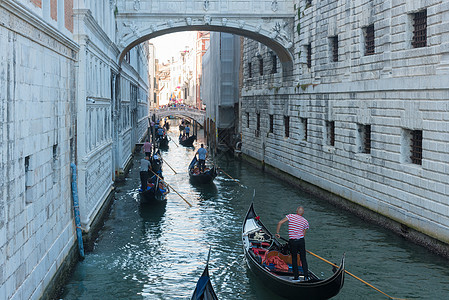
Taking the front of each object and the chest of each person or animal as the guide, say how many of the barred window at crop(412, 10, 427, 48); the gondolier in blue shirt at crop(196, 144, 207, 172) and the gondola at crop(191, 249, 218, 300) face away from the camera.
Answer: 2

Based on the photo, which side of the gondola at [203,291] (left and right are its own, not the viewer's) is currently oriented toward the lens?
back

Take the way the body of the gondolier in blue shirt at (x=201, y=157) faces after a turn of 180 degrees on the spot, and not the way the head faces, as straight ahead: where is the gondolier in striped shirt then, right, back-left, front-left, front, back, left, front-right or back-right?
front

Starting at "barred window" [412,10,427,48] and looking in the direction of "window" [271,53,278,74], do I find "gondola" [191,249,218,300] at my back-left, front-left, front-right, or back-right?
back-left

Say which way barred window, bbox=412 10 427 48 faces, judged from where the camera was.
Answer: facing the viewer and to the left of the viewer

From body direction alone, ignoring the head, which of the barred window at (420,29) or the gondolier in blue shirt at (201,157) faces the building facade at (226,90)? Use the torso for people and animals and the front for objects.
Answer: the gondolier in blue shirt

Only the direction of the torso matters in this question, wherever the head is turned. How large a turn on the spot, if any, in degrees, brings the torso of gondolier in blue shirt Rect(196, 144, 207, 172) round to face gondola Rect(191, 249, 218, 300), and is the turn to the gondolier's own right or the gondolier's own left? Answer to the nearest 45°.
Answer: approximately 180°

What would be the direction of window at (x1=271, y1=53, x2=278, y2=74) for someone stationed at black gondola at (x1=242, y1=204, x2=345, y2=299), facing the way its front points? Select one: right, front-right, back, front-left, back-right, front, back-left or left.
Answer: front-right

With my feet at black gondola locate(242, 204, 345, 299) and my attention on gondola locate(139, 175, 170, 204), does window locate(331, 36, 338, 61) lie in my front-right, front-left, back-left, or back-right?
front-right

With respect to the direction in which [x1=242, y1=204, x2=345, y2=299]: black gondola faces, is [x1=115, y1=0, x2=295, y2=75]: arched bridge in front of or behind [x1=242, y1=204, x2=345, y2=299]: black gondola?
in front

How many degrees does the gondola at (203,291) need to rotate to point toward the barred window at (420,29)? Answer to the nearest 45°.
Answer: approximately 45° to its right

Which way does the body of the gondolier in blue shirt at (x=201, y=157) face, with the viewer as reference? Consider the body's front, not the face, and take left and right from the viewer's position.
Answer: facing away from the viewer

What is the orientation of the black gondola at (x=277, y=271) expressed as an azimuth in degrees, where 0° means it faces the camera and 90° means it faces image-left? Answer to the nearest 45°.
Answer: approximately 135°

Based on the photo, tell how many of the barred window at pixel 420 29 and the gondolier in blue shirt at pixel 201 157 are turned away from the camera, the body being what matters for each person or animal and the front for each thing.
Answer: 1

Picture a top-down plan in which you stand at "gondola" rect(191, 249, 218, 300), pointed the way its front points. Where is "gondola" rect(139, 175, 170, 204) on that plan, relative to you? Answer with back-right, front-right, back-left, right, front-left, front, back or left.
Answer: front

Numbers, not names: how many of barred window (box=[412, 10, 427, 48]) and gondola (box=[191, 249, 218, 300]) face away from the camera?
1
